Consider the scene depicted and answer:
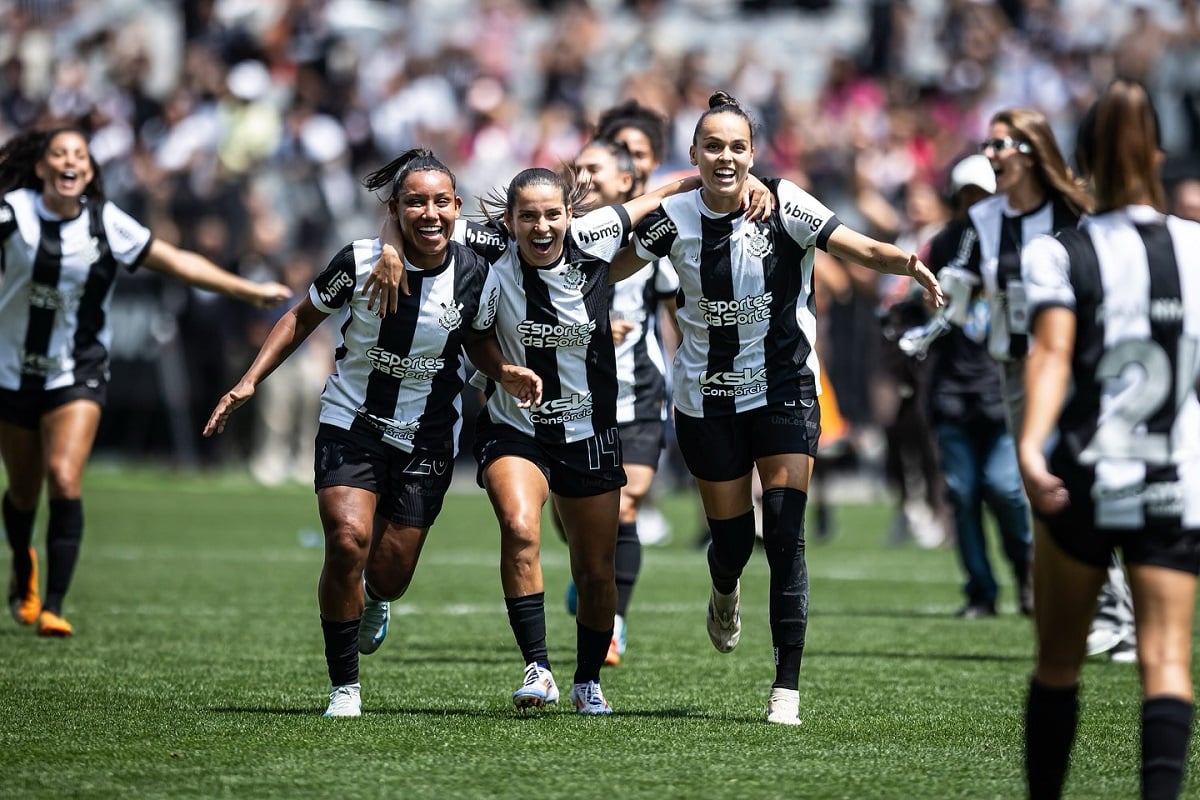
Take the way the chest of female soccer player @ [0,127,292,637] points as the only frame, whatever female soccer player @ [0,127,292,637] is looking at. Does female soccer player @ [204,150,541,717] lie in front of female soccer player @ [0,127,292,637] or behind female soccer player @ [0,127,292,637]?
in front

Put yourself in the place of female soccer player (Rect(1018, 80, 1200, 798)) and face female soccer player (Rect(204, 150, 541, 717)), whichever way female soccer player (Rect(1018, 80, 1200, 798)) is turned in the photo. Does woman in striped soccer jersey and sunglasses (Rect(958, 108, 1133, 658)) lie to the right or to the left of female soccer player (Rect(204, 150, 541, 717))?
right

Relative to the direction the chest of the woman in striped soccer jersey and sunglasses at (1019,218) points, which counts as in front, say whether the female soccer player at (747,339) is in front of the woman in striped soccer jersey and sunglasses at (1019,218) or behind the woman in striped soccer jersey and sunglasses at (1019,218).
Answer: in front

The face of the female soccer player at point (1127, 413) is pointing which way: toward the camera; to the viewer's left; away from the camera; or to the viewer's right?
away from the camera

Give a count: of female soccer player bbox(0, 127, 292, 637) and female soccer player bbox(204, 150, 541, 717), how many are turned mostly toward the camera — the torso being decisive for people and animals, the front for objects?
2

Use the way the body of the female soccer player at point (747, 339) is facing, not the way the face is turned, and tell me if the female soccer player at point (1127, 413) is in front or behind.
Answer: in front

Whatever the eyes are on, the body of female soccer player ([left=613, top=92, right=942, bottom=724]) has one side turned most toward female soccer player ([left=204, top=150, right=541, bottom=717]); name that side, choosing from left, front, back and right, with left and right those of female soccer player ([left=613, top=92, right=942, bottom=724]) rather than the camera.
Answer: right

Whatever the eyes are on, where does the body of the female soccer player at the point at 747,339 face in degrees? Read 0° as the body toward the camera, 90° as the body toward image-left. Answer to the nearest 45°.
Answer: approximately 0°

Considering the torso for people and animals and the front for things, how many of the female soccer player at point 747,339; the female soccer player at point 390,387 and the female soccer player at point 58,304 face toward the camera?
3

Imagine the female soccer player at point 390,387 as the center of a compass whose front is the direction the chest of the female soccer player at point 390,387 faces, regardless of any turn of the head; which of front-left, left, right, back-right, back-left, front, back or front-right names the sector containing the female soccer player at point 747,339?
left

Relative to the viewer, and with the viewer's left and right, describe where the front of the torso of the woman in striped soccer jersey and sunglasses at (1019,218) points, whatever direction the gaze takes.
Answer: facing the viewer and to the left of the viewer
